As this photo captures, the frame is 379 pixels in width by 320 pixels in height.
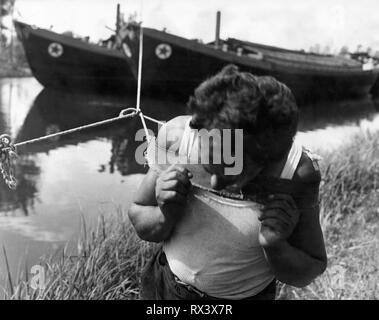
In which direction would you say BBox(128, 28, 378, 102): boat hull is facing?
to the viewer's left

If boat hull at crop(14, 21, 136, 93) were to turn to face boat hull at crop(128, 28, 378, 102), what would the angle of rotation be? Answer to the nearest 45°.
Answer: approximately 135° to its left

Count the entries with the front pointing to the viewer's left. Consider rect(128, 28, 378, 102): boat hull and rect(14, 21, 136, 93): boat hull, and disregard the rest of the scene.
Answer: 2

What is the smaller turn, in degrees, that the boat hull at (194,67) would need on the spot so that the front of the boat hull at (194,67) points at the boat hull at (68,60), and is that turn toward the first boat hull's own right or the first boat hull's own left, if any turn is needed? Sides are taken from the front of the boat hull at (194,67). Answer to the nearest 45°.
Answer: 0° — it already faces it

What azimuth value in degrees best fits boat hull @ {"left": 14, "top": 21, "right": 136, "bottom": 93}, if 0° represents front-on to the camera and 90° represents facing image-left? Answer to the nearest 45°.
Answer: approximately 90°
